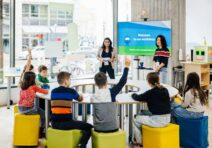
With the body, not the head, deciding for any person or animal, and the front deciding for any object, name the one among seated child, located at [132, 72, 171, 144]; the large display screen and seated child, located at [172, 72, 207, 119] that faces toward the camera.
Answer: the large display screen

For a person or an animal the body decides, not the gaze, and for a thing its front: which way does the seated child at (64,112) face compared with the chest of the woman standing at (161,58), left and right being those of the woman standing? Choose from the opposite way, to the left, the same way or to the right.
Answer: the opposite way

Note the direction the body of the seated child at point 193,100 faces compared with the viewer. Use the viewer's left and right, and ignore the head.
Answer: facing away from the viewer and to the left of the viewer

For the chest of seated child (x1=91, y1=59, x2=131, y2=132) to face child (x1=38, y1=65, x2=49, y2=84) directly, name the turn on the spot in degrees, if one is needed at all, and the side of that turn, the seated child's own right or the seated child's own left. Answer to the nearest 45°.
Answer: approximately 45° to the seated child's own left

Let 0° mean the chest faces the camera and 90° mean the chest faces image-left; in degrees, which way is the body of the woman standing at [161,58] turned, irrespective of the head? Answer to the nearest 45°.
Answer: approximately 45°

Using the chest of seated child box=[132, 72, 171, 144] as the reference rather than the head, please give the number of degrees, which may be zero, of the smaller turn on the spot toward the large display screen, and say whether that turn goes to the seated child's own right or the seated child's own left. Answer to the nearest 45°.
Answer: approximately 45° to the seated child's own right

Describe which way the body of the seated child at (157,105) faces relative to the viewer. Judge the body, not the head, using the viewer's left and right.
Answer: facing away from the viewer and to the left of the viewer

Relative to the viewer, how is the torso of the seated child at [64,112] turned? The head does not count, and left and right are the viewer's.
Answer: facing away from the viewer and to the right of the viewer

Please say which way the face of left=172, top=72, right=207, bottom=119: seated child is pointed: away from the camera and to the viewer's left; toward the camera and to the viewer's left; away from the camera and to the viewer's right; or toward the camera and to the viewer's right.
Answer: away from the camera and to the viewer's left

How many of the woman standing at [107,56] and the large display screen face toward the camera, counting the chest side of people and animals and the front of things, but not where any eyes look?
2

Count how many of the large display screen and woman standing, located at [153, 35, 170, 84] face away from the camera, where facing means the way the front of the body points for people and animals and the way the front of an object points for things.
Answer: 0

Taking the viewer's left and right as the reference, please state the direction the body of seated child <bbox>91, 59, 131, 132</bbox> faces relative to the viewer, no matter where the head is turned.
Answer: facing away from the viewer

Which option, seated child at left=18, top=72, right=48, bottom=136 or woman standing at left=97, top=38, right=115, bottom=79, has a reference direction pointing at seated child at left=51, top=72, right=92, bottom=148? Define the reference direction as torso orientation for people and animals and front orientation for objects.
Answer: the woman standing

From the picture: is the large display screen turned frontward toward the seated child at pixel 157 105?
yes
